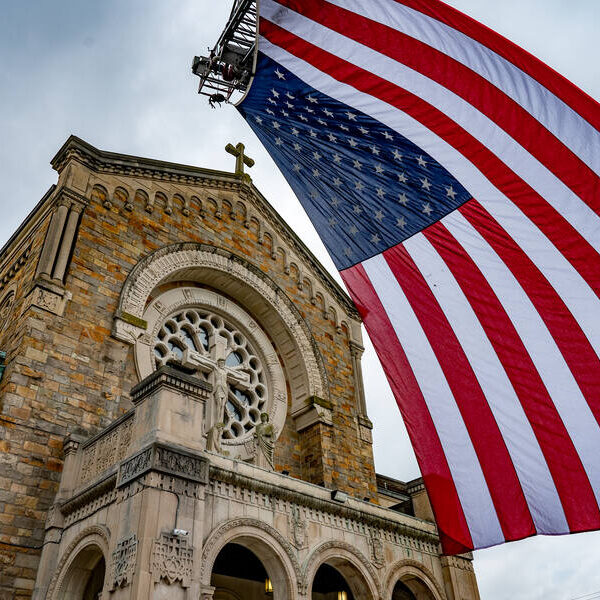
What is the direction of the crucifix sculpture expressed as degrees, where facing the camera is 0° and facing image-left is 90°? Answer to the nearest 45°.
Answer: approximately 315°

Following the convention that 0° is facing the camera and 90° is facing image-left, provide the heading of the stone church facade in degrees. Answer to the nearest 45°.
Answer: approximately 315°

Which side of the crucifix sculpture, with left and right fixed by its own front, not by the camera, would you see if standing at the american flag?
front
